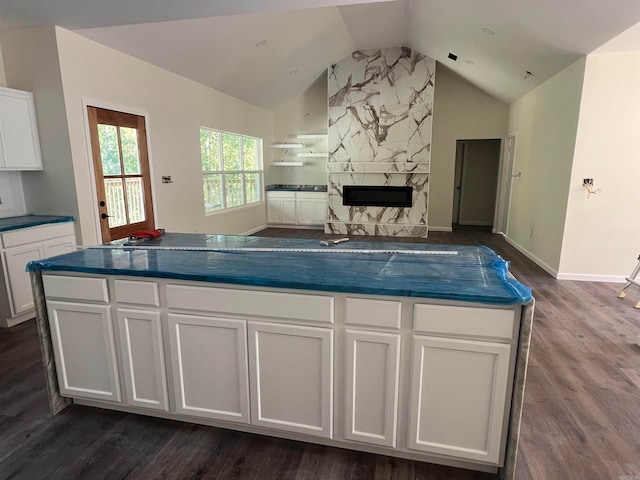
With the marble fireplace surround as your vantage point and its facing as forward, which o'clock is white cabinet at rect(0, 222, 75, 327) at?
The white cabinet is roughly at 1 o'clock from the marble fireplace surround.

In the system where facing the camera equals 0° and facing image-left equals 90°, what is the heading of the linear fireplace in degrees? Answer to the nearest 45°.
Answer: approximately 0°

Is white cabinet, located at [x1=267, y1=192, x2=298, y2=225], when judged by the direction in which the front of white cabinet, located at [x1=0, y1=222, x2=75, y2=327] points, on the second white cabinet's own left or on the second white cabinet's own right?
on the second white cabinet's own left

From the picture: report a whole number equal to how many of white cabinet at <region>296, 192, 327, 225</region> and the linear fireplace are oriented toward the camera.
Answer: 2

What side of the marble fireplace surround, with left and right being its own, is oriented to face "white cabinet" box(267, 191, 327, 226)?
right

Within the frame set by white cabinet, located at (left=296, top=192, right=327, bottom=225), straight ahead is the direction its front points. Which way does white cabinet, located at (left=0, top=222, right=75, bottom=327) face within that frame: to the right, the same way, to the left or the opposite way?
to the left

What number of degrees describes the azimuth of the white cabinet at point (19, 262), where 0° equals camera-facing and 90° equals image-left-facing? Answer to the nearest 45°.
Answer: approximately 315°

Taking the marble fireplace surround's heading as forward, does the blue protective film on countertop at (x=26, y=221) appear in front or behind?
in front

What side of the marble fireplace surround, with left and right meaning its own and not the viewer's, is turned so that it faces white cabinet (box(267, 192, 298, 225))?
right

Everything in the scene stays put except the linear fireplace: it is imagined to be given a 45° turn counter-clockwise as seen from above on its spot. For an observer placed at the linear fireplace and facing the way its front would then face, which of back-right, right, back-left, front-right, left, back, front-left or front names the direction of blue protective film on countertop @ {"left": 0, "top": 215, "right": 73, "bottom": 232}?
right

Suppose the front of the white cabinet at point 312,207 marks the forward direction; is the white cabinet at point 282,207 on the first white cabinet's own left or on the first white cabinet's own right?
on the first white cabinet's own right

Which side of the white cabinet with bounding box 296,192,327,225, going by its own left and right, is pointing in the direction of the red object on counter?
front

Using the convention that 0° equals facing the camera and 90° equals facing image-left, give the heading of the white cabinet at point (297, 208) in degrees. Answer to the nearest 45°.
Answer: approximately 0°
